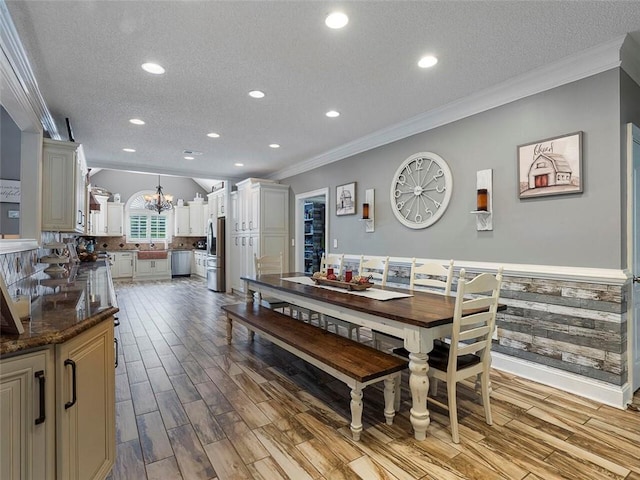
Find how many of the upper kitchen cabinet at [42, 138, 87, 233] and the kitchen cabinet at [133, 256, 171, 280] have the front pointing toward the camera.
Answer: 1

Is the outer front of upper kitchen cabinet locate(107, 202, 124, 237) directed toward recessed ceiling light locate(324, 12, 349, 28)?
yes

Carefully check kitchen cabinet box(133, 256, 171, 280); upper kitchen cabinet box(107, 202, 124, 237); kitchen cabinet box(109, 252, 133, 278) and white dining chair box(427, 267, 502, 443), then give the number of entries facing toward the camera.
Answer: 3

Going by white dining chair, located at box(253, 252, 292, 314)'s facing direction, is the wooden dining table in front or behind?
in front

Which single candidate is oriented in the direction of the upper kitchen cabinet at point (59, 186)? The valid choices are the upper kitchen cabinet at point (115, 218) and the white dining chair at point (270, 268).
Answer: the upper kitchen cabinet at point (115, 218)

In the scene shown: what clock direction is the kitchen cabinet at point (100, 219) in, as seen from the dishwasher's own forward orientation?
The kitchen cabinet is roughly at 3 o'clock from the dishwasher.

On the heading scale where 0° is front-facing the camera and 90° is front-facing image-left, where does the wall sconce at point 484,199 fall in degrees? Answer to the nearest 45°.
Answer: approximately 45°

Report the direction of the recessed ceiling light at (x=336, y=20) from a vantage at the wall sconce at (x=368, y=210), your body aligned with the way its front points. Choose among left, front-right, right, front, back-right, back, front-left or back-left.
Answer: front-left

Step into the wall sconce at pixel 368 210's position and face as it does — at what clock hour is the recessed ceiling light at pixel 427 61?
The recessed ceiling light is roughly at 10 o'clock from the wall sconce.

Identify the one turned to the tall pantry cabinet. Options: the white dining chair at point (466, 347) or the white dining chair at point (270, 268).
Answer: the white dining chair at point (466, 347)

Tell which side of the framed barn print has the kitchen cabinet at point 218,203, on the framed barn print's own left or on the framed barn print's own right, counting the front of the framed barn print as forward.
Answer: on the framed barn print's own right

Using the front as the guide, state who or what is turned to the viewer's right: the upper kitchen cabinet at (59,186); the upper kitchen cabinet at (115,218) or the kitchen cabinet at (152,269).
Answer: the upper kitchen cabinet at (59,186)

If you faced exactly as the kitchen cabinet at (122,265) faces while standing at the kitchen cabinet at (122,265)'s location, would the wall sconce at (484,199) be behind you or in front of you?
in front

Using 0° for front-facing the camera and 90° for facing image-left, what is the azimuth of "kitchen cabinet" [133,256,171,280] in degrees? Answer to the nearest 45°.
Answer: approximately 0°

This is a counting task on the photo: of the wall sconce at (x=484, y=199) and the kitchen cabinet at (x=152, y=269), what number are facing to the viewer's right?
0
